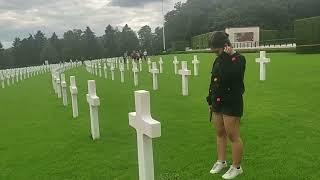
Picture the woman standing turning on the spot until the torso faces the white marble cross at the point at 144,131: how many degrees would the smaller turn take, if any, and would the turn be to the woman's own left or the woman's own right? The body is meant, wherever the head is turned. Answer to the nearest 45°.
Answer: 0° — they already face it

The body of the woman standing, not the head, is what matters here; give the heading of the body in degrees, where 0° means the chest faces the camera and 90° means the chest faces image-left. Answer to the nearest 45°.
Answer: approximately 45°

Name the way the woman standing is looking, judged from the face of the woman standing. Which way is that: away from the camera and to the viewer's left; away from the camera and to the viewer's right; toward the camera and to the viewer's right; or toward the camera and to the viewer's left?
toward the camera and to the viewer's left

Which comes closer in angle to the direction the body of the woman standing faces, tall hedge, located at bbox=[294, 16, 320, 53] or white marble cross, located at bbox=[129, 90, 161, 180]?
the white marble cross

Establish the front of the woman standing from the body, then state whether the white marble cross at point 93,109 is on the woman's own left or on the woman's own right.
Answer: on the woman's own right

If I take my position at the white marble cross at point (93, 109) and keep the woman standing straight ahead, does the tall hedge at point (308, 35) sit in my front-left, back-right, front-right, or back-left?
back-left

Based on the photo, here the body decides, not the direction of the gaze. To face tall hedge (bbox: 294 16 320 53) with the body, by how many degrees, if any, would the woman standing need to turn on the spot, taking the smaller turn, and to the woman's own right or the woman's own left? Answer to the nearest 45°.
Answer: approximately 135° to the woman's own right
